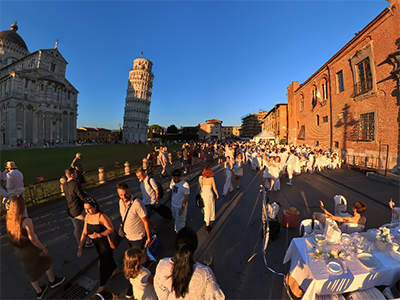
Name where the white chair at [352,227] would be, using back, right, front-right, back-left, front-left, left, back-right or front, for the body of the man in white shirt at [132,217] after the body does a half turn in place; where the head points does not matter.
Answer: front-right

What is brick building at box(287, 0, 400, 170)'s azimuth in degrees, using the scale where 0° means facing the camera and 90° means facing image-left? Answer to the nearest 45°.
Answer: approximately 45°

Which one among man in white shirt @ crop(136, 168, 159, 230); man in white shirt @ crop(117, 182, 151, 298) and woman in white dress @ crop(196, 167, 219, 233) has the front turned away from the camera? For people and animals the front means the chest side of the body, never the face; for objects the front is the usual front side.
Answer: the woman in white dress

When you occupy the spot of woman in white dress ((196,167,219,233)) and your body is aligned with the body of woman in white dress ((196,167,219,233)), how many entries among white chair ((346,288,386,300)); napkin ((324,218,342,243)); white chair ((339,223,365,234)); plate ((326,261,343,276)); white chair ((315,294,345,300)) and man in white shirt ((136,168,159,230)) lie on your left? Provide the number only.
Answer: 1

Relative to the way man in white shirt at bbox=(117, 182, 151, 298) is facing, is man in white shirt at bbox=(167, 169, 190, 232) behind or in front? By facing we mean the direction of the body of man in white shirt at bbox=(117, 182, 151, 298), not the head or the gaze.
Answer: behind

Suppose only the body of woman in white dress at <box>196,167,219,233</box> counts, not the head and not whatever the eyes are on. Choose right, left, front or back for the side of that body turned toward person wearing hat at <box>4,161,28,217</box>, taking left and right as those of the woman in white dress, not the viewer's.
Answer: left

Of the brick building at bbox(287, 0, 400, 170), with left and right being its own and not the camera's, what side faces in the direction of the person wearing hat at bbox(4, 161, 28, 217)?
front

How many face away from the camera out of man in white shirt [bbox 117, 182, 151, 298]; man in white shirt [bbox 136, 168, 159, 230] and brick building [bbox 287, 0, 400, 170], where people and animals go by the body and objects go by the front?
0

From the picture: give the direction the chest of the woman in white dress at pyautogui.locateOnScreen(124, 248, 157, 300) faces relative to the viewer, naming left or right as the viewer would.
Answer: facing away from the viewer and to the right of the viewer

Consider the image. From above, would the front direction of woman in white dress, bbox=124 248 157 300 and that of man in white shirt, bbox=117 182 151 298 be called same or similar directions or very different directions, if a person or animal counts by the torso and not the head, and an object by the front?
very different directions

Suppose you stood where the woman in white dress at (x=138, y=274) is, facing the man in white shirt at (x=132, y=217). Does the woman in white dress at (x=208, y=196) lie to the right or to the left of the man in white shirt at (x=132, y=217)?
right

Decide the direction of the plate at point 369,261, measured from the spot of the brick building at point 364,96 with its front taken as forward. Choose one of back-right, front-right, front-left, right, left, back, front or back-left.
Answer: front-left

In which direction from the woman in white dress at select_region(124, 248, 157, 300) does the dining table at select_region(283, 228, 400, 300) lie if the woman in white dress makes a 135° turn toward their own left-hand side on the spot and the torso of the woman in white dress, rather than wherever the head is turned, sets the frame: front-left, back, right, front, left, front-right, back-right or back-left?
back

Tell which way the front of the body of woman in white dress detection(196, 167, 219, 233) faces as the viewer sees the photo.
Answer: away from the camera

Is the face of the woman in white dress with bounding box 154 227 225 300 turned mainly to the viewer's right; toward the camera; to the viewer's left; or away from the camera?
away from the camera

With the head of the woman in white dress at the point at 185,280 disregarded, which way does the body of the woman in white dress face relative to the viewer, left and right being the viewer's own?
facing away from the viewer

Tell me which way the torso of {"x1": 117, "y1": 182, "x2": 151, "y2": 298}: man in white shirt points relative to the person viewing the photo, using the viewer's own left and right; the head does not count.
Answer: facing the viewer and to the left of the viewer

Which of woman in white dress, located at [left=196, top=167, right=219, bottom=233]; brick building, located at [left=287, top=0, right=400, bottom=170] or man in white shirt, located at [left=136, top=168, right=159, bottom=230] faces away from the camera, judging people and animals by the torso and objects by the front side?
the woman in white dress

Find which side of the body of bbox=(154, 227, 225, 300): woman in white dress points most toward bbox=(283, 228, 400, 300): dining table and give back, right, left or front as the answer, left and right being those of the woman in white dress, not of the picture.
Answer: right

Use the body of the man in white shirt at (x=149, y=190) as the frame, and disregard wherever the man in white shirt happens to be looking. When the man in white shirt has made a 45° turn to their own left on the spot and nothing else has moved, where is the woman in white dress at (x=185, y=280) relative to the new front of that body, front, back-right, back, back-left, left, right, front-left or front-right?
front
